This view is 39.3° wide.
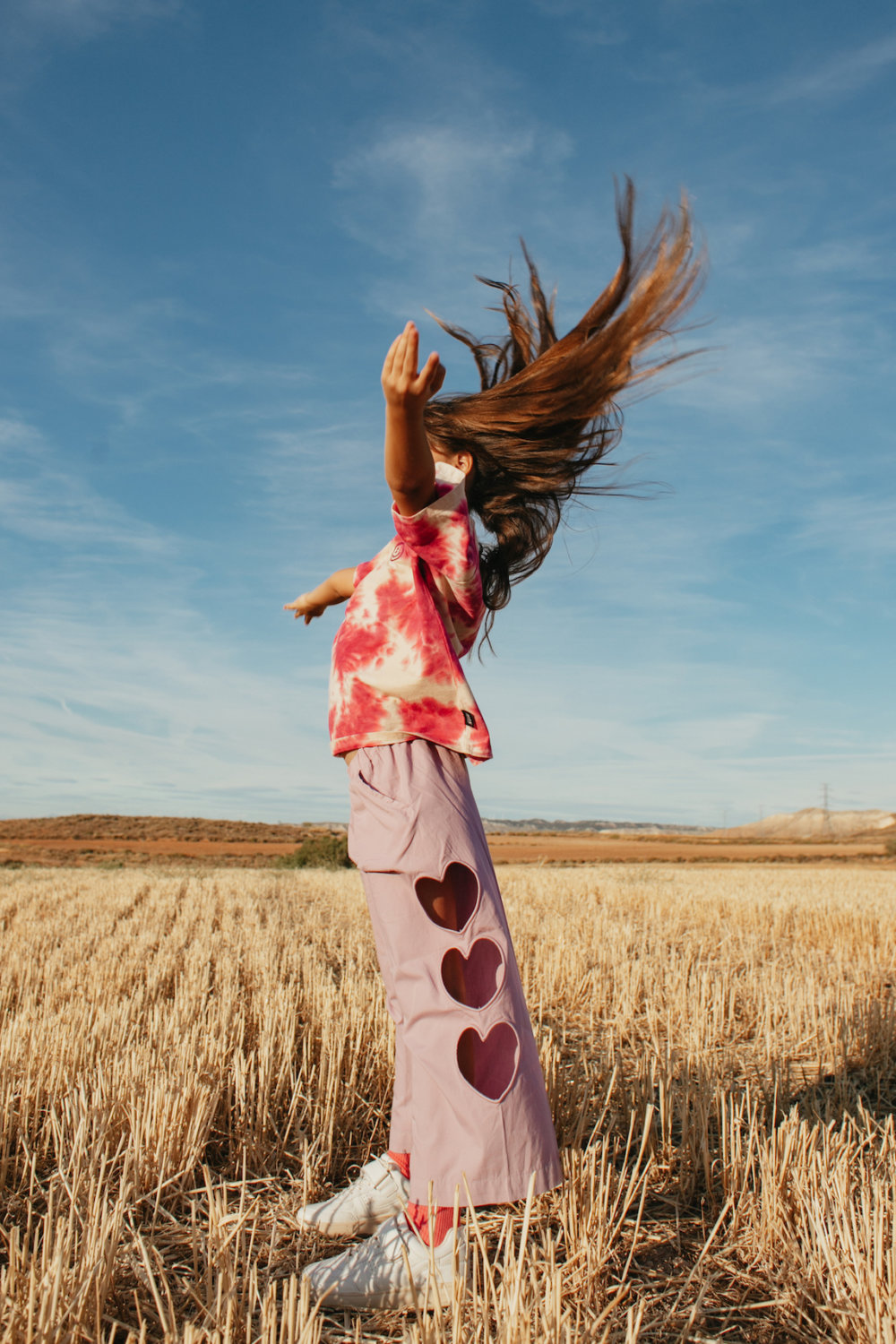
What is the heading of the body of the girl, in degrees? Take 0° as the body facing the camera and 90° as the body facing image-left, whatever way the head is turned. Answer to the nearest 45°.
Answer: approximately 90°
